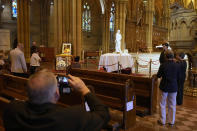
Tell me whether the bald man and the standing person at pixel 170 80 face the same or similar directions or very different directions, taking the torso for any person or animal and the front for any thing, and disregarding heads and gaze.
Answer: same or similar directions

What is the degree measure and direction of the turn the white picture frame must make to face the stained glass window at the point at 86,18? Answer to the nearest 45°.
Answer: approximately 180°

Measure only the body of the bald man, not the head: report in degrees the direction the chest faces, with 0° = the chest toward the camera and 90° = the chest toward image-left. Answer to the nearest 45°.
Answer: approximately 180°

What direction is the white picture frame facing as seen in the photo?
toward the camera

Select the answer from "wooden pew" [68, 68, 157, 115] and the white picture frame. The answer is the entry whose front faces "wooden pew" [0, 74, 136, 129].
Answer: the white picture frame

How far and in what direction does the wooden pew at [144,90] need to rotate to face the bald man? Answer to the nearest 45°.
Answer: approximately 135° to its right

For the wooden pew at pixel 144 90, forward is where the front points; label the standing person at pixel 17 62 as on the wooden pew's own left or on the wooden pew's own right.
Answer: on the wooden pew's own left

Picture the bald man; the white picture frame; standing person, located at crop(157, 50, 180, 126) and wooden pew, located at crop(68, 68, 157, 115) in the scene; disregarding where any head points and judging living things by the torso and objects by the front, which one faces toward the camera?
the white picture frame

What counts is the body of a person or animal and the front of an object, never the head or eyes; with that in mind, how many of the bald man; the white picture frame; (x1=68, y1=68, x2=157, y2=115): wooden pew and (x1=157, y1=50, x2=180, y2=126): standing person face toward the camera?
1

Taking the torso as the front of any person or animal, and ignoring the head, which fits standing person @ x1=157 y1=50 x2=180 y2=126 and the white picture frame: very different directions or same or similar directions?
very different directions

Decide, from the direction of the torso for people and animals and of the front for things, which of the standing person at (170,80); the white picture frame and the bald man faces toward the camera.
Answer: the white picture frame

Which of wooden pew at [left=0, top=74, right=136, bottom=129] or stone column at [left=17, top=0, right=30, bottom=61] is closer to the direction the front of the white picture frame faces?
the wooden pew

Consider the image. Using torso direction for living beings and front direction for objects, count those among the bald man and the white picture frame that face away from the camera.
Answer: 1

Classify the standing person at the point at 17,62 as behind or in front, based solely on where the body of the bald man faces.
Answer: in front

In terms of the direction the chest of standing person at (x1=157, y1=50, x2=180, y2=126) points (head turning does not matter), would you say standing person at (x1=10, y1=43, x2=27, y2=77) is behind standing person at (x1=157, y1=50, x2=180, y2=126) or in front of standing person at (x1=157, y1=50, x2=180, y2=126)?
in front

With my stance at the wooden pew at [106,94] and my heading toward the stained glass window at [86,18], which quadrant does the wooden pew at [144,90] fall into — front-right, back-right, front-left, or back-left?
front-right

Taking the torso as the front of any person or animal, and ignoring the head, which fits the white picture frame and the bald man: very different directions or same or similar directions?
very different directions

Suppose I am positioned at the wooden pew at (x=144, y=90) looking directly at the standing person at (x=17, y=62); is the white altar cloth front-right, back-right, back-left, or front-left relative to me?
front-right
